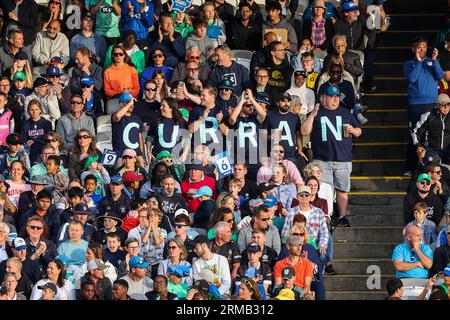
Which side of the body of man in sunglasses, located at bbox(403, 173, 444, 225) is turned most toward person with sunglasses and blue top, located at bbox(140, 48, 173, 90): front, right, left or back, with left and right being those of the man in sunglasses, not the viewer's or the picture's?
right

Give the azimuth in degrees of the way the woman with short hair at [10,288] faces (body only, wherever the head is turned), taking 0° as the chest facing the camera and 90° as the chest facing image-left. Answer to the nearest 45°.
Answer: approximately 0°
